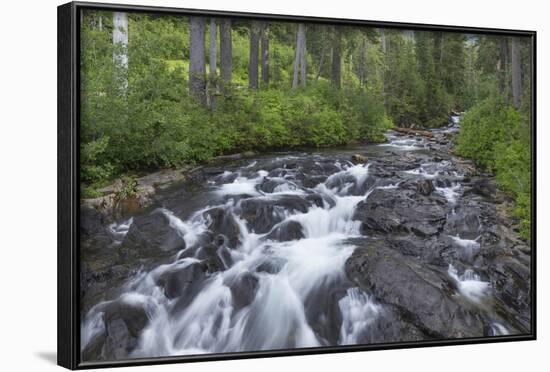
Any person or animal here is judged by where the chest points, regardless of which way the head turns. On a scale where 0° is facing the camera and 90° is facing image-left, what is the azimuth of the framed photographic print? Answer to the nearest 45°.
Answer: approximately 315°
